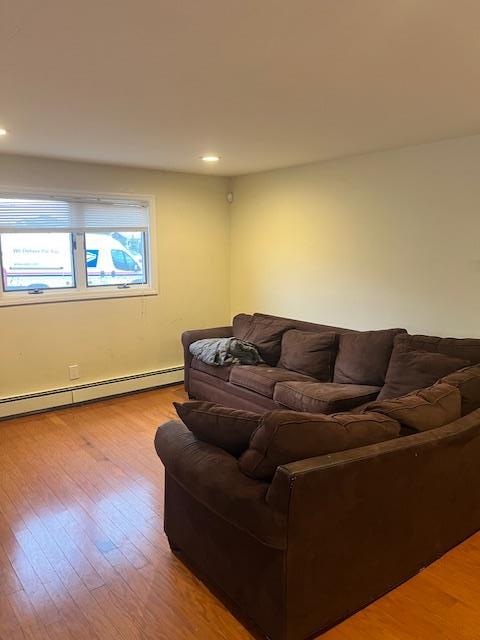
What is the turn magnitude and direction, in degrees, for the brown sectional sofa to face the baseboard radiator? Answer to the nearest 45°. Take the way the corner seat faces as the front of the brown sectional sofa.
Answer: approximately 45° to its right

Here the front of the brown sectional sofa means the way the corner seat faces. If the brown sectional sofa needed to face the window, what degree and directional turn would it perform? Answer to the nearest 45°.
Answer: approximately 45° to its right
